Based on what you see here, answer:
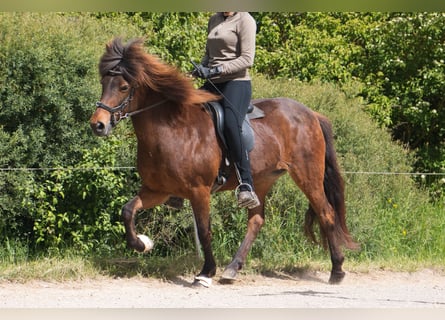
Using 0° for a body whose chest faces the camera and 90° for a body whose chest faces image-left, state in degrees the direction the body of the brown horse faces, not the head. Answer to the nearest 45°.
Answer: approximately 45°

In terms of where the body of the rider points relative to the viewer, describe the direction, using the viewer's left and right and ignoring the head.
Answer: facing the viewer and to the left of the viewer
